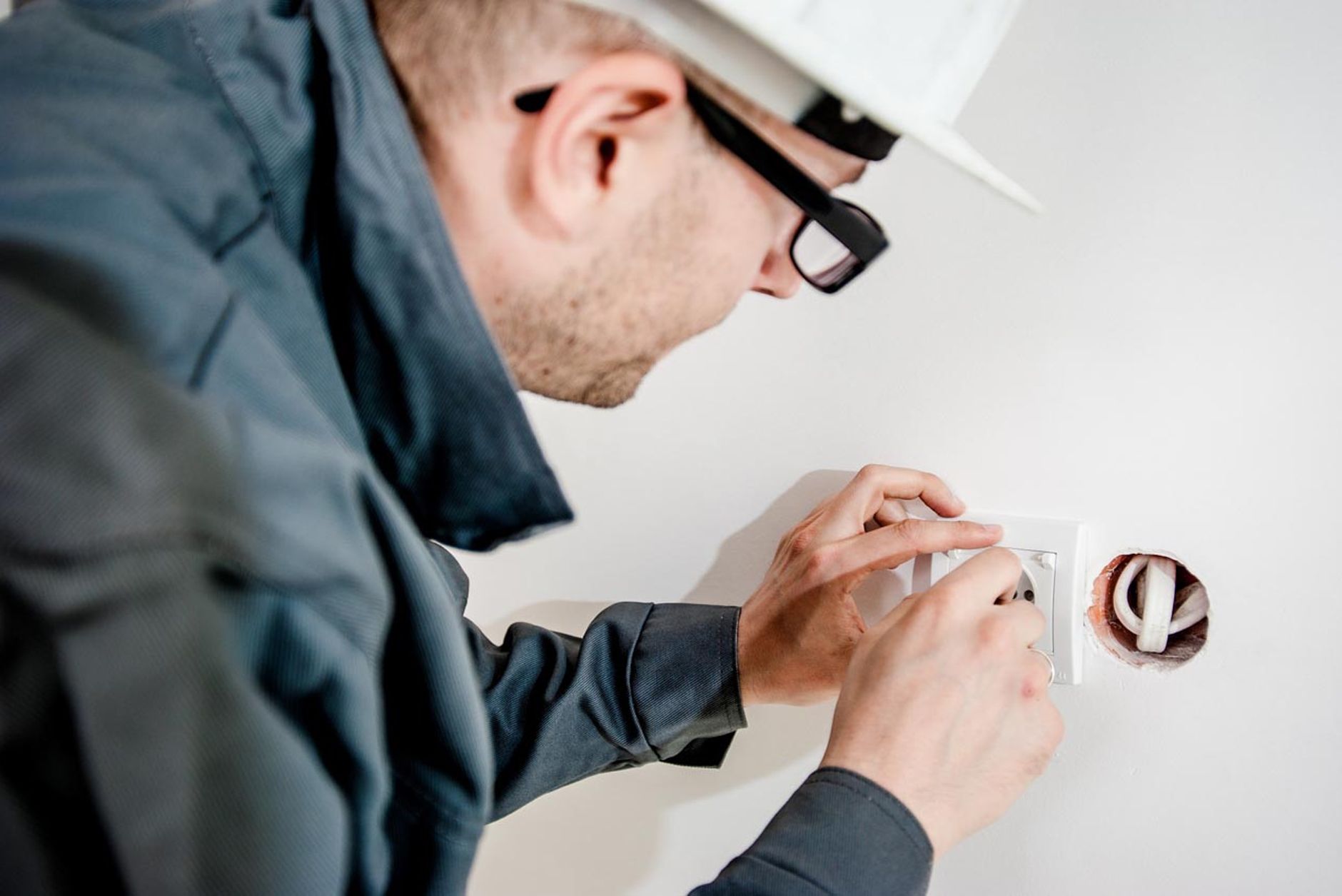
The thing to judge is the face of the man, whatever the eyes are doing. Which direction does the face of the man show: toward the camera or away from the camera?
away from the camera

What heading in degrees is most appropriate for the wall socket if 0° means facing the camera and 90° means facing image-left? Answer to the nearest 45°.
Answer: approximately 0°
